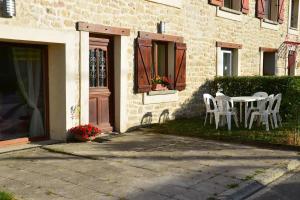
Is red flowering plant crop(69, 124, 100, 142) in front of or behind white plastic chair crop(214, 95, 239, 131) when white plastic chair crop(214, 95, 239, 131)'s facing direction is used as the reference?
behind

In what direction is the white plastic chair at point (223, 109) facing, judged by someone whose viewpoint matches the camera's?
facing away from the viewer and to the right of the viewer

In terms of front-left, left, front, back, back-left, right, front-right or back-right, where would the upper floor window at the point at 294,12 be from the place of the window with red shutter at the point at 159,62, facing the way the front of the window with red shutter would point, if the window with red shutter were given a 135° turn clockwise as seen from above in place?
back-right

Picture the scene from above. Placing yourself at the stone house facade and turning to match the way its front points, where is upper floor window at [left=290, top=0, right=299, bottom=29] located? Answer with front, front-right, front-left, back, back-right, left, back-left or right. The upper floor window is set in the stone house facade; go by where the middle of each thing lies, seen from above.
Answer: left

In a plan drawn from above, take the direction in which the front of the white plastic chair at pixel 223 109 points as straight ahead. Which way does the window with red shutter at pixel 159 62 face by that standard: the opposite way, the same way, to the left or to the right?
to the right

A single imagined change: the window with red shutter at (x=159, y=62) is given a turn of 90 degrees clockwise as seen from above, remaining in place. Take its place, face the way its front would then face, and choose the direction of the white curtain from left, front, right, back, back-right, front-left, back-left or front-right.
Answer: front

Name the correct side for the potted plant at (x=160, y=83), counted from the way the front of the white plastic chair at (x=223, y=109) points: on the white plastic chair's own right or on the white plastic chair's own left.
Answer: on the white plastic chair's own left

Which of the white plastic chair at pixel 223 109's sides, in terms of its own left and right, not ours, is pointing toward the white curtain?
back

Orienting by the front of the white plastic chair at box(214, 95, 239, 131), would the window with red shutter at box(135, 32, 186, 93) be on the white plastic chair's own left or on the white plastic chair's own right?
on the white plastic chair's own left

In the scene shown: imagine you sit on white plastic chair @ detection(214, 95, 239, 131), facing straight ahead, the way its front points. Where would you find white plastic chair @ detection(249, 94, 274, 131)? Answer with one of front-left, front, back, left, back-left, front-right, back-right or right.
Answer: front-right

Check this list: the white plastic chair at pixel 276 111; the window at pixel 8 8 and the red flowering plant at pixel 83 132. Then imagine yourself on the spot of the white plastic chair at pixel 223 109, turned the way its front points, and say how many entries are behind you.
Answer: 2

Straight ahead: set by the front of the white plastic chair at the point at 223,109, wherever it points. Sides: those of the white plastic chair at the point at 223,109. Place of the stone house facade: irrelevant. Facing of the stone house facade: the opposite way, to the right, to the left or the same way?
to the right

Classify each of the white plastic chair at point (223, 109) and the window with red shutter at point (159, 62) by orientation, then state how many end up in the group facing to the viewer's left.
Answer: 0

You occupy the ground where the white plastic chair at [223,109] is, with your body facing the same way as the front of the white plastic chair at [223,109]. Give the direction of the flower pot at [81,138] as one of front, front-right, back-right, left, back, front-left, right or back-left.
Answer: back

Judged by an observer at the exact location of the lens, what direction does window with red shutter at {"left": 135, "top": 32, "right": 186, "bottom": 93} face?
facing the viewer and to the right of the viewer
